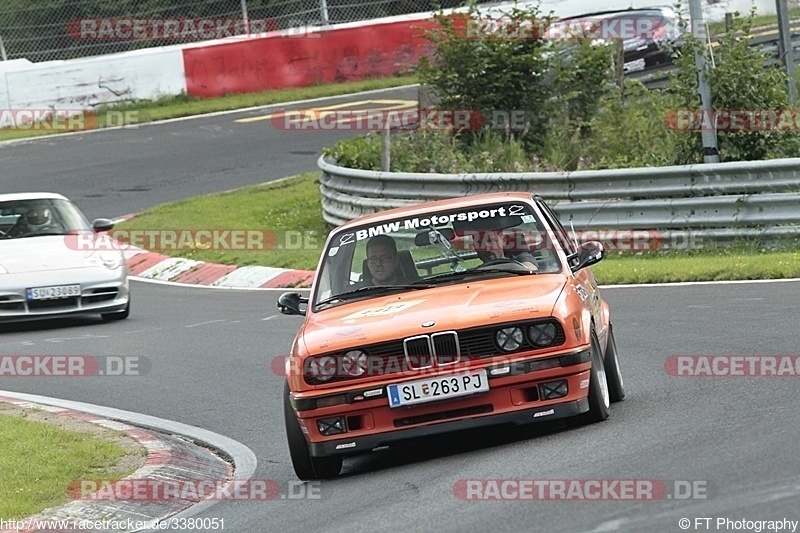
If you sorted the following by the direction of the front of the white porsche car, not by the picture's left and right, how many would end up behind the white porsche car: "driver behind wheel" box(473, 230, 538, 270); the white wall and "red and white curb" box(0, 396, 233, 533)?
1

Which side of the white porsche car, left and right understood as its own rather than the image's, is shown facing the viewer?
front

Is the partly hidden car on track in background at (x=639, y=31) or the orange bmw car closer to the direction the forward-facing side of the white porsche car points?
the orange bmw car

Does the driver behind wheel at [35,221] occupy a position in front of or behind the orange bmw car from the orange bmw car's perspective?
behind

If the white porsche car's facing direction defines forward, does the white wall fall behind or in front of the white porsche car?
behind

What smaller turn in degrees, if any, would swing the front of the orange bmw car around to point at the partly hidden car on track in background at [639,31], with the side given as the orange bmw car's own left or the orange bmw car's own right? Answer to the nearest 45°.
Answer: approximately 180°

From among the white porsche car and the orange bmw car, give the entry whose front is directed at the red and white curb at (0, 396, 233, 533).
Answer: the white porsche car

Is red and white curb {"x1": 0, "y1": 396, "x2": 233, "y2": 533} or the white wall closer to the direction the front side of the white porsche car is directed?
the red and white curb

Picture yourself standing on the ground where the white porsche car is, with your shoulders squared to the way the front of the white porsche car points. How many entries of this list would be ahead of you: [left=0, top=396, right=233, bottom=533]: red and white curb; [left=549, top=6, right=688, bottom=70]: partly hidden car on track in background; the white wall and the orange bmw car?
2
